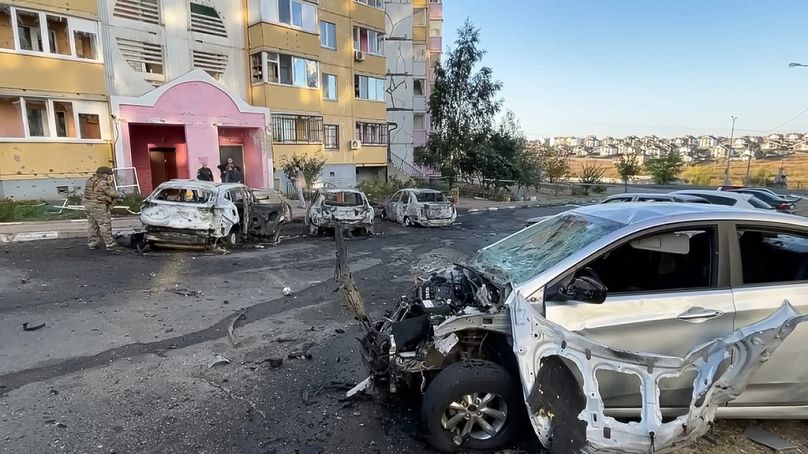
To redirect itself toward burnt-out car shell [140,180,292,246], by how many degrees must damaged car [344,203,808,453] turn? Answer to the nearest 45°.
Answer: approximately 90° to its right

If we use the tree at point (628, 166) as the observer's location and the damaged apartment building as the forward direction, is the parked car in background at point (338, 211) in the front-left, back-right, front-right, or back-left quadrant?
front-left

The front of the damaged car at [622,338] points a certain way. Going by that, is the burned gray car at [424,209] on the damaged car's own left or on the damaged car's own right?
on the damaged car's own right

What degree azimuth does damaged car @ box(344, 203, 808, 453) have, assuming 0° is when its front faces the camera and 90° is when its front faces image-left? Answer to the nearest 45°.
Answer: approximately 45°

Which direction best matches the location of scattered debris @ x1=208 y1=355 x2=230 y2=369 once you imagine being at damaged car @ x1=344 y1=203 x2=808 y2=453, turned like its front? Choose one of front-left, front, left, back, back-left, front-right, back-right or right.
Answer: front-right

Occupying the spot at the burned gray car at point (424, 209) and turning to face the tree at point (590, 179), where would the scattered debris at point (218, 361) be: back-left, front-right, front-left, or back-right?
back-right
